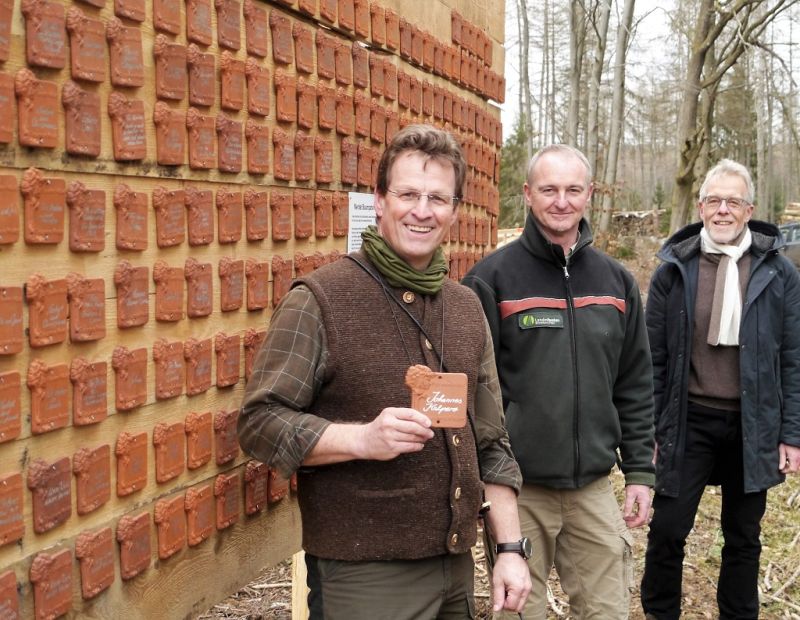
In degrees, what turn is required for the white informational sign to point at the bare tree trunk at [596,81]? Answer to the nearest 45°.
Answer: approximately 135° to its left

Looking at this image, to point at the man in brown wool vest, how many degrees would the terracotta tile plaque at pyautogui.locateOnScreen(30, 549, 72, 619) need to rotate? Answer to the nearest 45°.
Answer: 0° — it already faces them

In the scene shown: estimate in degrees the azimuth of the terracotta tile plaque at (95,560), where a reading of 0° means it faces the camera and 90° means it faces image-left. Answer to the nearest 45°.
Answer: approximately 315°

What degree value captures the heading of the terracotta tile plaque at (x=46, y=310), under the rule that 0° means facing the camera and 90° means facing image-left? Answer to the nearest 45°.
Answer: approximately 315°

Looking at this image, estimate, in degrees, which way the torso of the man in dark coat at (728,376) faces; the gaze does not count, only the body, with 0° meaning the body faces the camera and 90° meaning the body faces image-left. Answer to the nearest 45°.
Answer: approximately 0°

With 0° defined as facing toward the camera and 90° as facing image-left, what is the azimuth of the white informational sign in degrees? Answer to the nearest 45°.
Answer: approximately 315°
